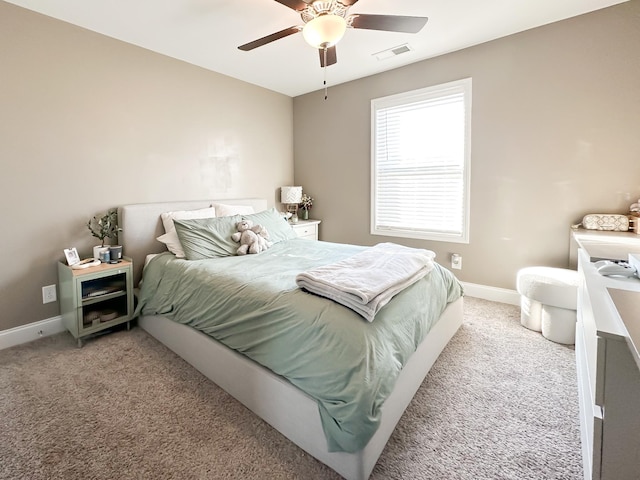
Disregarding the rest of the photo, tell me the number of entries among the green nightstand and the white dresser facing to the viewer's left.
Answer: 1

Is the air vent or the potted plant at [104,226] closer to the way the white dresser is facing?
the potted plant

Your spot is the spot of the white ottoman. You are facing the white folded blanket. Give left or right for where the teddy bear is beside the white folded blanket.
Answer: right

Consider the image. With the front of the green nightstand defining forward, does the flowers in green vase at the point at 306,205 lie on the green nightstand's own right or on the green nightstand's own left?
on the green nightstand's own left

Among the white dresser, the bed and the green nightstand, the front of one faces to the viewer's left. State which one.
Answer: the white dresser

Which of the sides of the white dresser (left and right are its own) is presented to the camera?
left

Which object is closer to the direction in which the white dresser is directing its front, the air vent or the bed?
the bed

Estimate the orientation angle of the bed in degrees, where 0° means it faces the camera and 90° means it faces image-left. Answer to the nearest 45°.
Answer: approximately 315°
